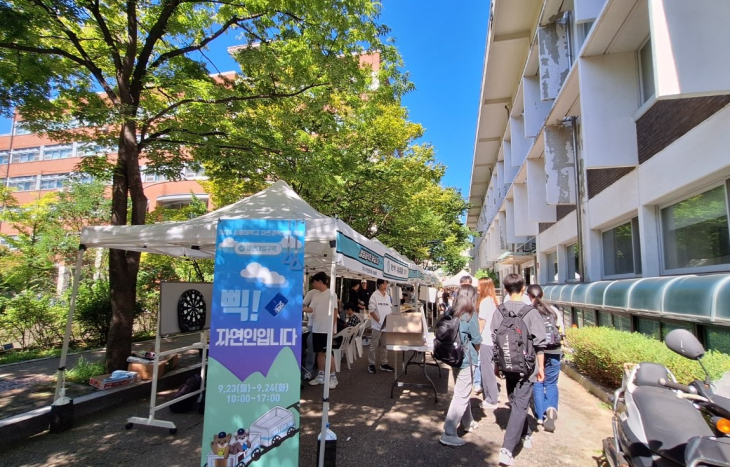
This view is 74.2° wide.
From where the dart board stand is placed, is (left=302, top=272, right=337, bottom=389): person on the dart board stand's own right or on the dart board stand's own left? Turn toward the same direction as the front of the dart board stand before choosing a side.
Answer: on the dart board stand's own left

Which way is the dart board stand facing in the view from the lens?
facing the viewer and to the right of the viewer

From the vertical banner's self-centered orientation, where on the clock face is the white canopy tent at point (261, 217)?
The white canopy tent is roughly at 6 o'clock from the vertical banner.

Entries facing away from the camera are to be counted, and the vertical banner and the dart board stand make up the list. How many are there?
0

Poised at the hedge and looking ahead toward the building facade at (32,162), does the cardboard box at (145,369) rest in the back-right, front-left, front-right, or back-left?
front-left

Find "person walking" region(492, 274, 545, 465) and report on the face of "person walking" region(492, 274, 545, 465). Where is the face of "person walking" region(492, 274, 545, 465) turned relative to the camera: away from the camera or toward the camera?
away from the camera

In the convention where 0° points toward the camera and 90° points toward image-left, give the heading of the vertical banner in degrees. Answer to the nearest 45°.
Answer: approximately 0°

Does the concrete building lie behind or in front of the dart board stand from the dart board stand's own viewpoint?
in front

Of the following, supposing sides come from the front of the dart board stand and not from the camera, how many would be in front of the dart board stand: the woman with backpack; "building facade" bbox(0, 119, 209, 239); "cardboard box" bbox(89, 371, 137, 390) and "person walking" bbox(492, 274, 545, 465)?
2

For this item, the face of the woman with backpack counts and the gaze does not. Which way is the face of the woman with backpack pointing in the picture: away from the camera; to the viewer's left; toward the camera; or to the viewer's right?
away from the camera

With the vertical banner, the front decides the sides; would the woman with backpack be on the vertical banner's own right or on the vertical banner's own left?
on the vertical banner's own left

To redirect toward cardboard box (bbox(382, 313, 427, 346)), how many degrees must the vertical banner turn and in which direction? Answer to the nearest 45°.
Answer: approximately 135° to its left

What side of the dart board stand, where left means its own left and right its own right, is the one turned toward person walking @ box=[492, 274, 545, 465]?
front

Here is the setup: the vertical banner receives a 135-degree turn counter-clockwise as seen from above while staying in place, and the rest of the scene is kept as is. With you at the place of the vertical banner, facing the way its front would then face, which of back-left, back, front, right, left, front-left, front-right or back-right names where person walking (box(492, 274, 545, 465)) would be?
front-right
